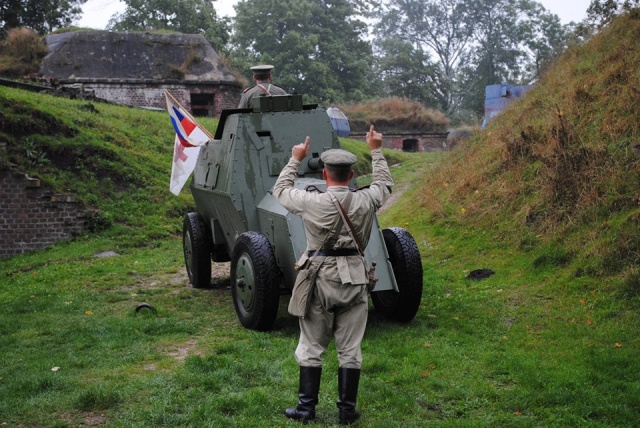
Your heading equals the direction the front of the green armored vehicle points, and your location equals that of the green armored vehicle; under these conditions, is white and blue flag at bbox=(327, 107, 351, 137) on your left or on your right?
on your left

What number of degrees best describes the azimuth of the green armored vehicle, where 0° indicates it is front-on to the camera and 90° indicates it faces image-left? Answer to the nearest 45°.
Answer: approximately 315°

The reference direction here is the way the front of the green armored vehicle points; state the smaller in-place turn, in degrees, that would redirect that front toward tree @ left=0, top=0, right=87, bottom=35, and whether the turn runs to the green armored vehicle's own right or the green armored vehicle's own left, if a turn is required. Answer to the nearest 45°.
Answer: approximately 180°
